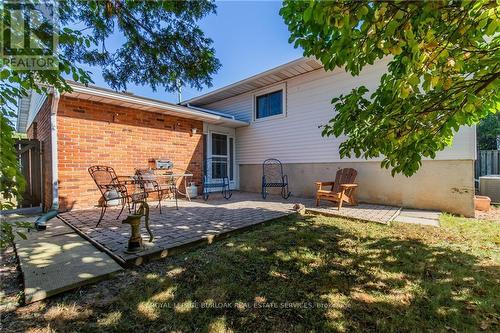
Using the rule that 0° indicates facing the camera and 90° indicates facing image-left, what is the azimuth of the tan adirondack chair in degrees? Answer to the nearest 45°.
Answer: approximately 45°

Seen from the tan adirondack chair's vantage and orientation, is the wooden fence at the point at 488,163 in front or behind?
behind

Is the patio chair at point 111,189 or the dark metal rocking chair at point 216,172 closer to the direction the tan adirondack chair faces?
the patio chair

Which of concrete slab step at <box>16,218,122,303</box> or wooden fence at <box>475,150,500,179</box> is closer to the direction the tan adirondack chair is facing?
the concrete slab step

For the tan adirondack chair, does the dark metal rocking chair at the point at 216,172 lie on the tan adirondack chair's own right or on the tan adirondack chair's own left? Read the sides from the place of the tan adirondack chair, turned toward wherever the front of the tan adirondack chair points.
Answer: on the tan adirondack chair's own right

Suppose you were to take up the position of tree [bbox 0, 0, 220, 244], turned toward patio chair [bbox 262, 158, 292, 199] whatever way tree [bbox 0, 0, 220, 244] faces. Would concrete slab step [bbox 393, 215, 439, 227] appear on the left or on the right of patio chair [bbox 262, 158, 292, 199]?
right

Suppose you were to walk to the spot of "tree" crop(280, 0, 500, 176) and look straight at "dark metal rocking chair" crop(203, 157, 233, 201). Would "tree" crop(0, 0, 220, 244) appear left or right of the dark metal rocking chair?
left

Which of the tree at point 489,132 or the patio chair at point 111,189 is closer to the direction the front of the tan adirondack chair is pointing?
the patio chair

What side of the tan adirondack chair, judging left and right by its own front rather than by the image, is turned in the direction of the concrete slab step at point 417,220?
left

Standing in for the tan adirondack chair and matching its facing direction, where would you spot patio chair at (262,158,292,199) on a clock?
The patio chair is roughly at 3 o'clock from the tan adirondack chair.
